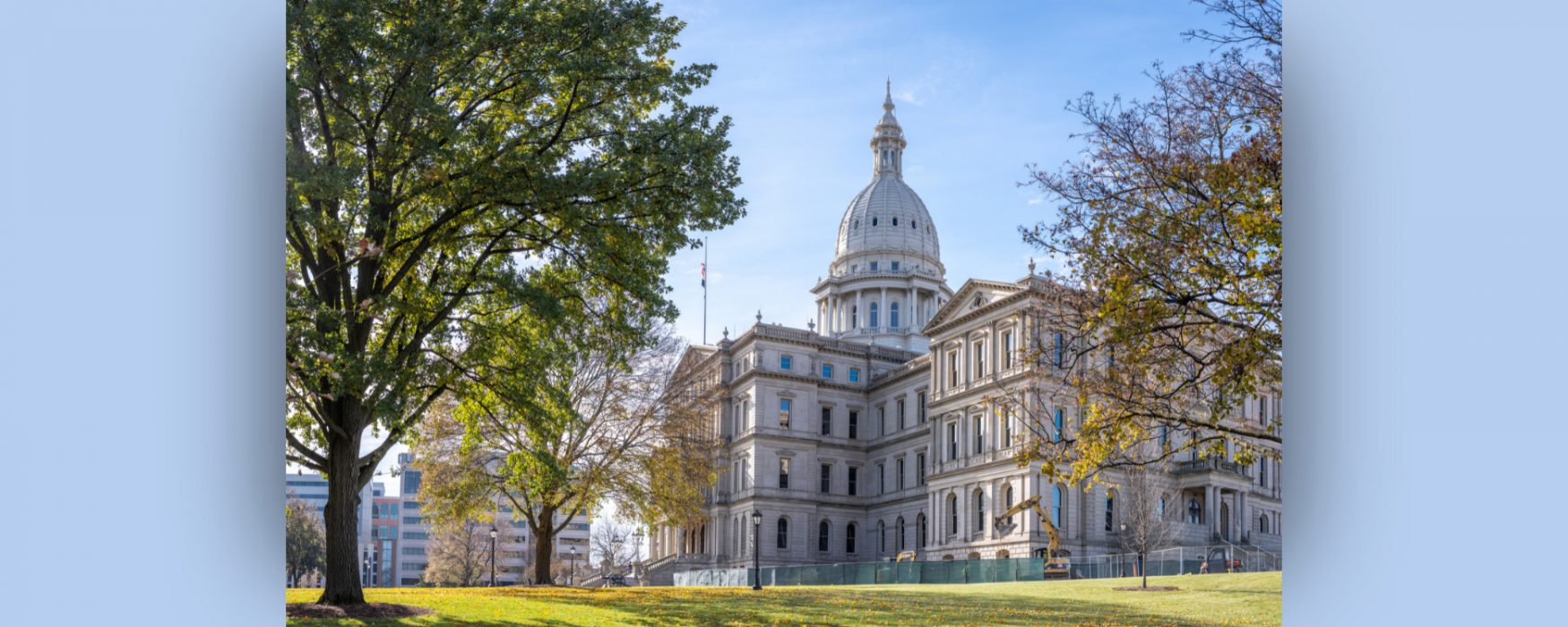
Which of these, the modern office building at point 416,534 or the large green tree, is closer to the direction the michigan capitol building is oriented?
the large green tree

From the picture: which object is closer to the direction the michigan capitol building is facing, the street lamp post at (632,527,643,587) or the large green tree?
the large green tree
